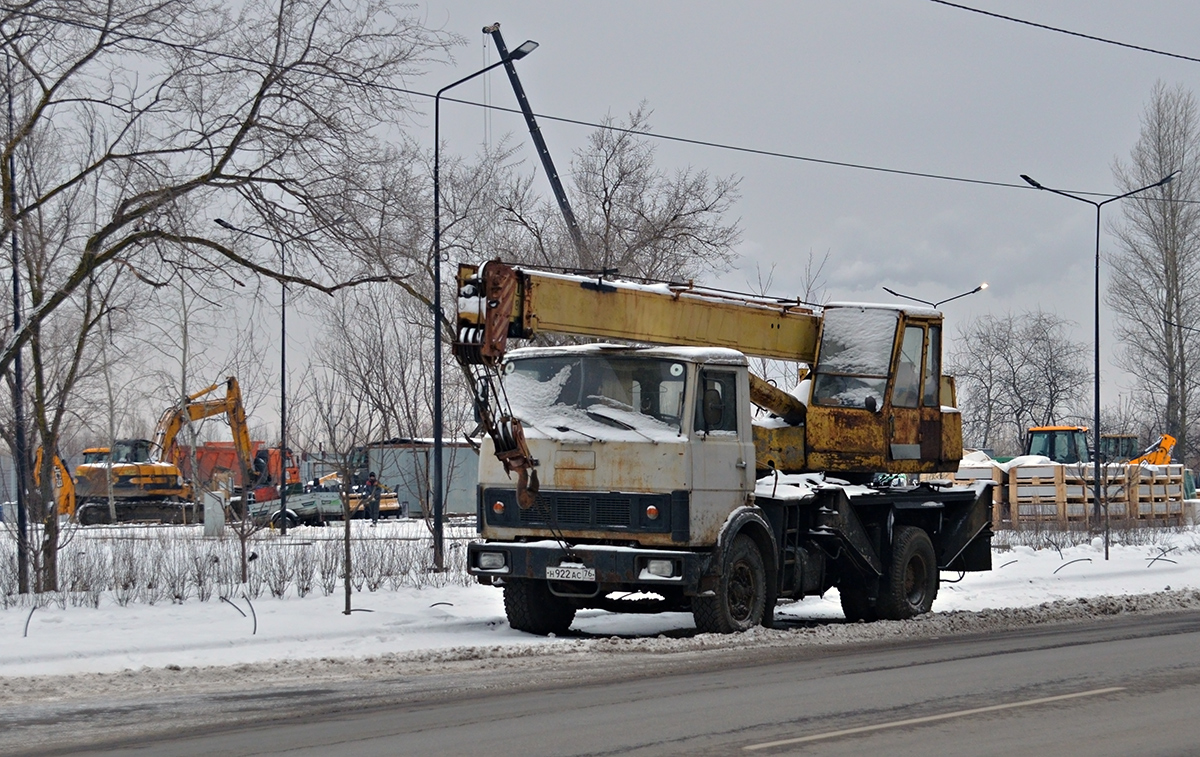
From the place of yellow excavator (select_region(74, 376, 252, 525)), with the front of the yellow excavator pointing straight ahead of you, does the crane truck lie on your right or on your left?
on your right

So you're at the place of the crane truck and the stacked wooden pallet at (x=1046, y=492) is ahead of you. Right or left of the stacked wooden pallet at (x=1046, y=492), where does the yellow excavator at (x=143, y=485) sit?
left

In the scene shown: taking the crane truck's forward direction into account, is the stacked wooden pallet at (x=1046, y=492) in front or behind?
behind

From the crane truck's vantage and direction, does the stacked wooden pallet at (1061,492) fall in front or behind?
behind

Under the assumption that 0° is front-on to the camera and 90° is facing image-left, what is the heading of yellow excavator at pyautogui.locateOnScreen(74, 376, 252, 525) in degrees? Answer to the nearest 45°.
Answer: approximately 270°

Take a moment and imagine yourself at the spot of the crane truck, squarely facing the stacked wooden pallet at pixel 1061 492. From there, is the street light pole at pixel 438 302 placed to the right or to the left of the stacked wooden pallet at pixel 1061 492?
left

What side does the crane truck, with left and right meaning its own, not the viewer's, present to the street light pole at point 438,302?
right

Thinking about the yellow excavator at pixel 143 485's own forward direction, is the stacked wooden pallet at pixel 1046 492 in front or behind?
in front

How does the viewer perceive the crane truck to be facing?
facing the viewer and to the left of the viewer

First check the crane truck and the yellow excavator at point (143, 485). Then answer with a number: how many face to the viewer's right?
1

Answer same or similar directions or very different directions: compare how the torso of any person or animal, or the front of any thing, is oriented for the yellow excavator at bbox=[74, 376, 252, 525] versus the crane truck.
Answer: very different directions
